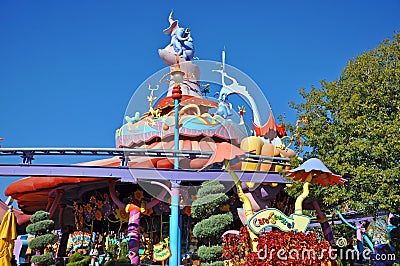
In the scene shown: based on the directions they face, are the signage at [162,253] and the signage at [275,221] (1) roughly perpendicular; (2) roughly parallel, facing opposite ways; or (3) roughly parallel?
roughly parallel

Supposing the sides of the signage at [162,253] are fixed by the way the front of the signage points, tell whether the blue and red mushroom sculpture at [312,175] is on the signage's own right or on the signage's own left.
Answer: on the signage's own left

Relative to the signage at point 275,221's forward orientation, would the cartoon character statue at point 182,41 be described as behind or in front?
behind

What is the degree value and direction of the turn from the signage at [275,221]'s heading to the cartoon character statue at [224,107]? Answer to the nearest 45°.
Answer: approximately 180°

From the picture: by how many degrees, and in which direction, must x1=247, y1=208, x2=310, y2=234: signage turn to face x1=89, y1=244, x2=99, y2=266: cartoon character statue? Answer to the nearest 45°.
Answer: approximately 135° to its right

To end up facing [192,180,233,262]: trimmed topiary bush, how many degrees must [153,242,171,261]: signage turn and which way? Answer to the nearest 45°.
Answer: approximately 45° to its left

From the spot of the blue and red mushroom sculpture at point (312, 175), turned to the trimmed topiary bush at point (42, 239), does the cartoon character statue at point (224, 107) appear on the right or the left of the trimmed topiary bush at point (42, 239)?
right

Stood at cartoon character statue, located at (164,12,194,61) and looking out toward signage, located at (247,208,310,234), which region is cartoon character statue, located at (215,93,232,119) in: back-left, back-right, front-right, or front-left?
front-left

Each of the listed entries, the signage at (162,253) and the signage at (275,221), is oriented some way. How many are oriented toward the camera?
2

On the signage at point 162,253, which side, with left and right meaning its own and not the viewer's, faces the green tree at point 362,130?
left

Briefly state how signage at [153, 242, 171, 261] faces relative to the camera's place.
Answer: facing the viewer

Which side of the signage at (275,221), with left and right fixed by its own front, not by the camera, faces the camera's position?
front
